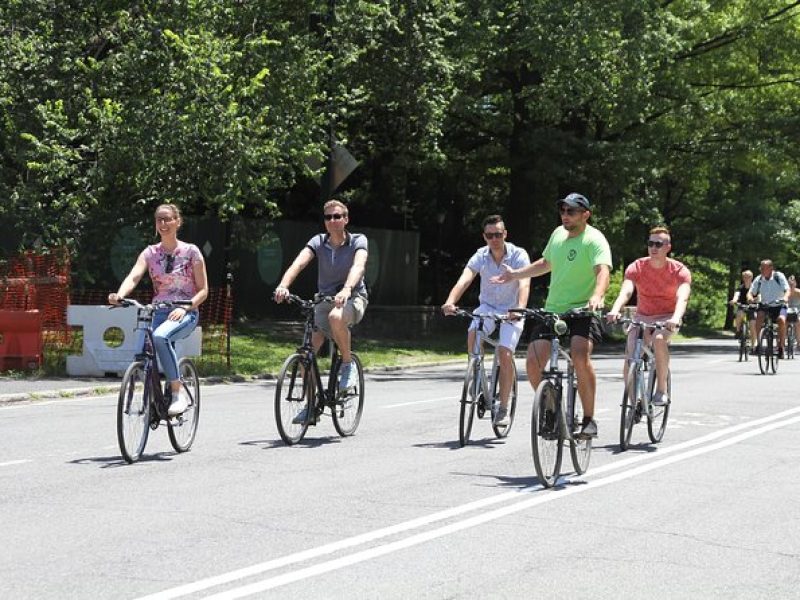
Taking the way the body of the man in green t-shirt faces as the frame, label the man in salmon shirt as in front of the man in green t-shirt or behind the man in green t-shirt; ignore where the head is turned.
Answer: behind

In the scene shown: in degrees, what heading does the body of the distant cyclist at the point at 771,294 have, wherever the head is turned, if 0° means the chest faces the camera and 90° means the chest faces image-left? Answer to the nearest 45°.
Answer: approximately 0°

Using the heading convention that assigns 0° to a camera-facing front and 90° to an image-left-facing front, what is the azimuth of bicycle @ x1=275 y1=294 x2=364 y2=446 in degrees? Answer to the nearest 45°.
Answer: approximately 45°

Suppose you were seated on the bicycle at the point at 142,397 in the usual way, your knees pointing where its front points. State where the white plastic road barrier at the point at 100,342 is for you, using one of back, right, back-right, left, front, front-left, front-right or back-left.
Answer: back-right

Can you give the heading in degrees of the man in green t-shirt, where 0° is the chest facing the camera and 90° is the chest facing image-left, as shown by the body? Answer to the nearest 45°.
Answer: approximately 45°

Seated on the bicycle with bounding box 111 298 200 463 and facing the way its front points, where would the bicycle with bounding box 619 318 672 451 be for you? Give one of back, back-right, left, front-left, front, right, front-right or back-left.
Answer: back-left

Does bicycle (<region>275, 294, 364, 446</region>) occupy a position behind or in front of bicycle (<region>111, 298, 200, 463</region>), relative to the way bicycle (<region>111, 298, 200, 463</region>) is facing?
behind

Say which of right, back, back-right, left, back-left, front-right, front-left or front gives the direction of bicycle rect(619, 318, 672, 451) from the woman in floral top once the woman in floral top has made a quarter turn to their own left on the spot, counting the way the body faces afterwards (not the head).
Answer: front-left

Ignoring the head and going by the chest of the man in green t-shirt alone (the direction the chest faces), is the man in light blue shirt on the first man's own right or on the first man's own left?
on the first man's own right

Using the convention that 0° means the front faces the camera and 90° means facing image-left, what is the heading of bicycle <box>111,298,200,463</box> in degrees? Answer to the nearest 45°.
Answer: approximately 45°
